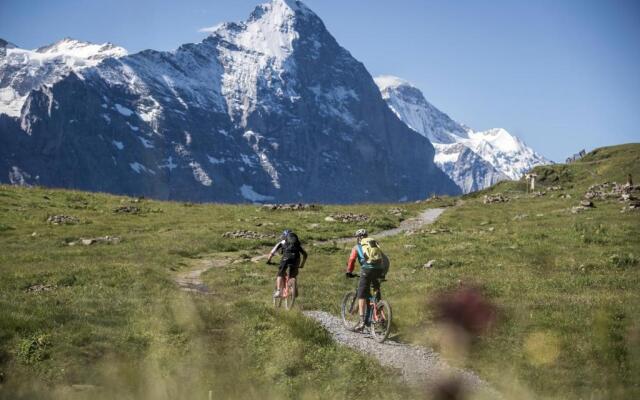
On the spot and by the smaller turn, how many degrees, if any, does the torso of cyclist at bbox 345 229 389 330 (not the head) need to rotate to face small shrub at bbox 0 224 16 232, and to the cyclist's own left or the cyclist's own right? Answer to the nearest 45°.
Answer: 0° — they already face it

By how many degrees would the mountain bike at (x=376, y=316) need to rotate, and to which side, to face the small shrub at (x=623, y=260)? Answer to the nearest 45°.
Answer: approximately 90° to its right

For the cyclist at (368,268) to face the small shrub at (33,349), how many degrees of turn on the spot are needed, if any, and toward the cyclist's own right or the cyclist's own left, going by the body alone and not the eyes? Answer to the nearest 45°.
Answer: approximately 90° to the cyclist's own left

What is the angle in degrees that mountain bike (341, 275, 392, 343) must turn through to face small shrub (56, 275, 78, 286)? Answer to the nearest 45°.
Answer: approximately 45° to its left

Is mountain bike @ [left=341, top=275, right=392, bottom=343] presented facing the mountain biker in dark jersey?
yes

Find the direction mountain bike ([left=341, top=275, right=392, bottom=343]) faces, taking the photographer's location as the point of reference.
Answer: facing away from the viewer and to the left of the viewer

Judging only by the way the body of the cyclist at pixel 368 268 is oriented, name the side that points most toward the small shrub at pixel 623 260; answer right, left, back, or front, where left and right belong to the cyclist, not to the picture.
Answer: right

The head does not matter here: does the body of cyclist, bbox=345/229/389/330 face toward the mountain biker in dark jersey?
yes
